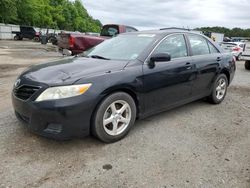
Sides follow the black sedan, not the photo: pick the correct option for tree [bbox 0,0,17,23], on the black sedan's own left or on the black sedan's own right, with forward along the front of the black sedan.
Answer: on the black sedan's own right

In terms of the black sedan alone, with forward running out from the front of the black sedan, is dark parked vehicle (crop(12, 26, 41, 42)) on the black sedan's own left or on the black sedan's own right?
on the black sedan's own right

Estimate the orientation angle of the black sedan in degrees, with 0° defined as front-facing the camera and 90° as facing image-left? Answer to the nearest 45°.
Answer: approximately 45°
